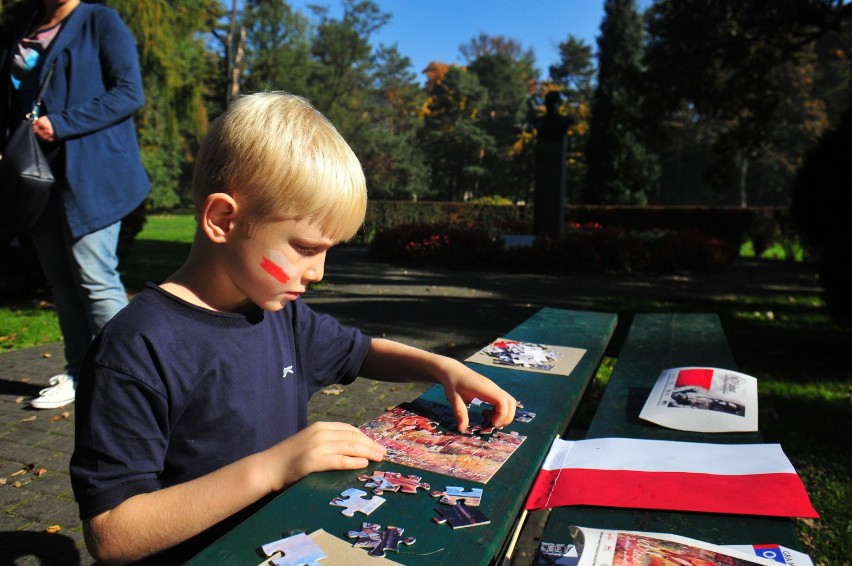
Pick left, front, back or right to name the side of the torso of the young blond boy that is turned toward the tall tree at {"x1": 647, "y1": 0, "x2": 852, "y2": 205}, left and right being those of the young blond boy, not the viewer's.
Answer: left

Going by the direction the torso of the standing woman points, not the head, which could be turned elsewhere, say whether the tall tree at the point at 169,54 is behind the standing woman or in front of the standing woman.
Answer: behind

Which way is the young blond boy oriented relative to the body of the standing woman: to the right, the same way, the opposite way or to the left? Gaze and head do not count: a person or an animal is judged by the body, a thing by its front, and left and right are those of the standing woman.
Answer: to the left

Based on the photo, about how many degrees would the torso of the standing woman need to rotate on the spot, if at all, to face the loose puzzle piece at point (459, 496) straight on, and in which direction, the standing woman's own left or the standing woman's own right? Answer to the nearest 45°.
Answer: approximately 45° to the standing woman's own left

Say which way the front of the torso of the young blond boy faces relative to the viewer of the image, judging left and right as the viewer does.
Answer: facing the viewer and to the right of the viewer

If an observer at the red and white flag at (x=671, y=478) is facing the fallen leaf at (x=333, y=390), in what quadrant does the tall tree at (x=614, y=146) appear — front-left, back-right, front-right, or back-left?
front-right

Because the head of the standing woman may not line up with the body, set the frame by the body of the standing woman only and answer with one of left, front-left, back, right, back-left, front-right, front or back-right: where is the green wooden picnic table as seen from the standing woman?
front-left

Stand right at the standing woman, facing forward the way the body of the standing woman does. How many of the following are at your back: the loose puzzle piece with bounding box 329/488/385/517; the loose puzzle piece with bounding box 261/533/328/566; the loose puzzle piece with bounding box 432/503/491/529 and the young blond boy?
0

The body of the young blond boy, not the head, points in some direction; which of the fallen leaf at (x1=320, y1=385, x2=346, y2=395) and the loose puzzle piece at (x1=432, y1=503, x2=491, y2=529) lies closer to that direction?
the loose puzzle piece

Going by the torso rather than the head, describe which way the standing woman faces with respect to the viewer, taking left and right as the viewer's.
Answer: facing the viewer and to the left of the viewer

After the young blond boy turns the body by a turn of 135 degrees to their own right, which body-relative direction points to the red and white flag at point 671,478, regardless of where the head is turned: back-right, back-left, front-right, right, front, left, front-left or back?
back

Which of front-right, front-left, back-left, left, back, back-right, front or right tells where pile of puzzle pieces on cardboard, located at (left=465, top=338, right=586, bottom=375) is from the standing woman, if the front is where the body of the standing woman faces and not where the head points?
left

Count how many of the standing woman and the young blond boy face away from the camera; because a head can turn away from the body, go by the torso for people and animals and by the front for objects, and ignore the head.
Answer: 0

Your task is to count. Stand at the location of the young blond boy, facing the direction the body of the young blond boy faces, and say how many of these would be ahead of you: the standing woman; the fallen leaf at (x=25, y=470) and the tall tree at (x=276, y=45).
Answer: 0

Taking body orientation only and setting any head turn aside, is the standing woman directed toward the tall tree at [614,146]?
no
